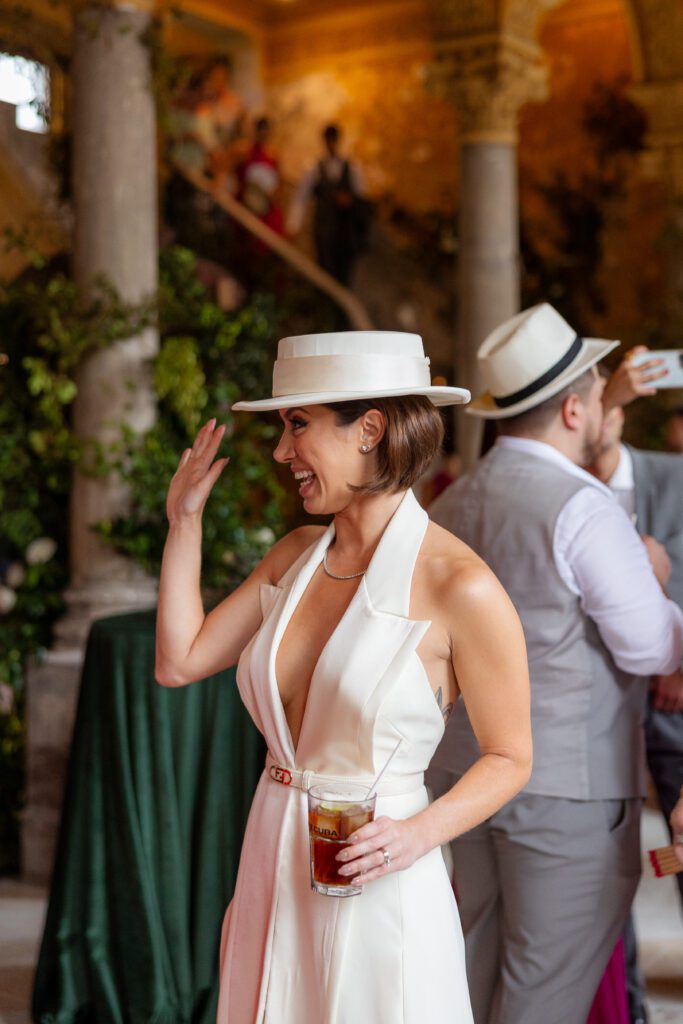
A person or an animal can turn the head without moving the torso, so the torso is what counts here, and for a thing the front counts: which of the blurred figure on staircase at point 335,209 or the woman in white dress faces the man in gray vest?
the blurred figure on staircase

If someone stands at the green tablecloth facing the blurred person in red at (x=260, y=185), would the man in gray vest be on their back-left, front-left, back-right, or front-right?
back-right

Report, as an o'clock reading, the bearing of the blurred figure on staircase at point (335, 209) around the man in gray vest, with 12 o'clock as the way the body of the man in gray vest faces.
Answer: The blurred figure on staircase is roughly at 10 o'clock from the man in gray vest.

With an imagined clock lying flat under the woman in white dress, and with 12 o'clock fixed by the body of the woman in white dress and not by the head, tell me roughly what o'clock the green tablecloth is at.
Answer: The green tablecloth is roughly at 4 o'clock from the woman in white dress.

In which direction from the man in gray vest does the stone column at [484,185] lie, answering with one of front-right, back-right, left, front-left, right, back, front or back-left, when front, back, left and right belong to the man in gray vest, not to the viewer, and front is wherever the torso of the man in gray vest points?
front-left

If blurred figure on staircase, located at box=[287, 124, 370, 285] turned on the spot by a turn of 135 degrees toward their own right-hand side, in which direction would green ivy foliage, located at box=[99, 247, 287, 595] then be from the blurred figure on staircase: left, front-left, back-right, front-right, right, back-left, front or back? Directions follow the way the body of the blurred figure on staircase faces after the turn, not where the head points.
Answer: back-left

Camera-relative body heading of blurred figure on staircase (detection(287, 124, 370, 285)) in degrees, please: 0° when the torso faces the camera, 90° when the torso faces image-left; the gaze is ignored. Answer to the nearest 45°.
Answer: approximately 0°

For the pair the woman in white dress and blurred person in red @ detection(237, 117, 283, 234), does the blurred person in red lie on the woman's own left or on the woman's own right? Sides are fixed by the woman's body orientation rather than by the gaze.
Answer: on the woman's own right

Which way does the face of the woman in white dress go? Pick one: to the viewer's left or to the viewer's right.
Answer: to the viewer's left

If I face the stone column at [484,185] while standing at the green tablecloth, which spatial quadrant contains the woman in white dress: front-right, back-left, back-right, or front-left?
back-right

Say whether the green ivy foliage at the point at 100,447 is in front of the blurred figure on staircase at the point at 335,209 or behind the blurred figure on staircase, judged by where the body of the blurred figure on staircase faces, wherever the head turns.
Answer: in front

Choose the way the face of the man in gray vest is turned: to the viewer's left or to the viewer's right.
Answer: to the viewer's right

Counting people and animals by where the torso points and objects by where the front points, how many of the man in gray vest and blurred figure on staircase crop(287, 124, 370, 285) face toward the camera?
1
